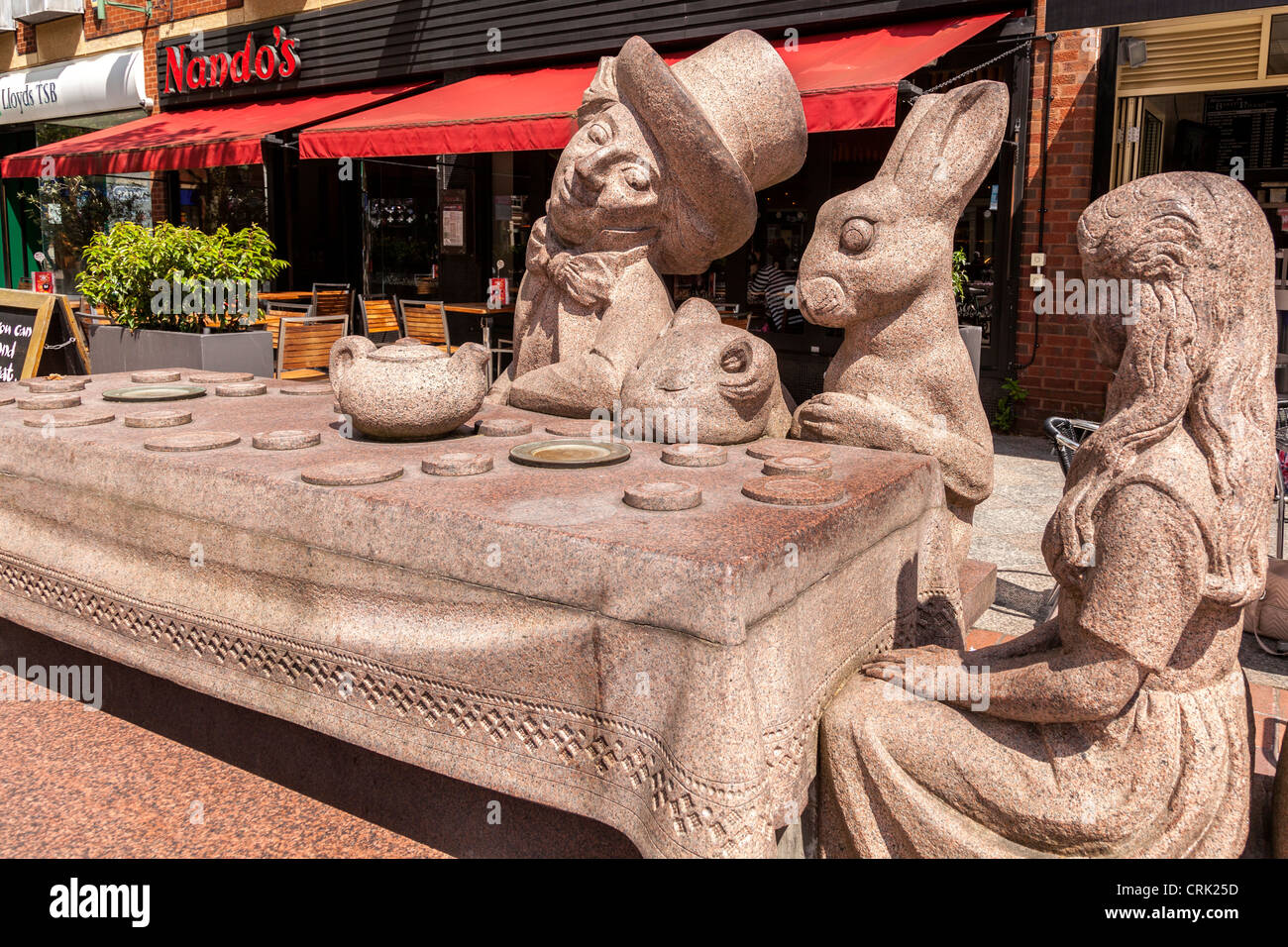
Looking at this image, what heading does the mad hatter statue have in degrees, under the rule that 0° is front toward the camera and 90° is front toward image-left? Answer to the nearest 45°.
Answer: approximately 45°

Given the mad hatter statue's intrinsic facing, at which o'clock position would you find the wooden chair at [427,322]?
The wooden chair is roughly at 4 o'clock from the mad hatter statue.

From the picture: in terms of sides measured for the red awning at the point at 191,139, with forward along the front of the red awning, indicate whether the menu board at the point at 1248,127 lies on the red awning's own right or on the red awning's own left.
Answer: on the red awning's own left

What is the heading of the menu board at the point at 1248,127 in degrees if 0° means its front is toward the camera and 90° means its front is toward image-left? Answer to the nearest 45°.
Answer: approximately 0°

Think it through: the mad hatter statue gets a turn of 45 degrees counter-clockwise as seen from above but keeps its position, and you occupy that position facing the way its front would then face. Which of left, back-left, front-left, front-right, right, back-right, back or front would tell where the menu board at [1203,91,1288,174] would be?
back-left

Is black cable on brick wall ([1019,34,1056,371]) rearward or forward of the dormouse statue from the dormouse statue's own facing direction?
rearward

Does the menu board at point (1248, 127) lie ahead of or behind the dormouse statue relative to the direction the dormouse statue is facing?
behind

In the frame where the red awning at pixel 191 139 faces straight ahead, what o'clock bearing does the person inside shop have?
The person inside shop is roughly at 9 o'clock from the red awning.

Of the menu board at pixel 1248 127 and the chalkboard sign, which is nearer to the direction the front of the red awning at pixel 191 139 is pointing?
the chalkboard sign
